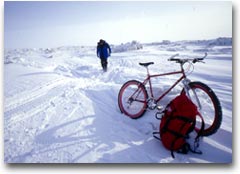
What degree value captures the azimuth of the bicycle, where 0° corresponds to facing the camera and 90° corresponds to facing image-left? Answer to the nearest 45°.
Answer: approximately 315°

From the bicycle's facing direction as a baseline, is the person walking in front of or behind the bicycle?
behind
